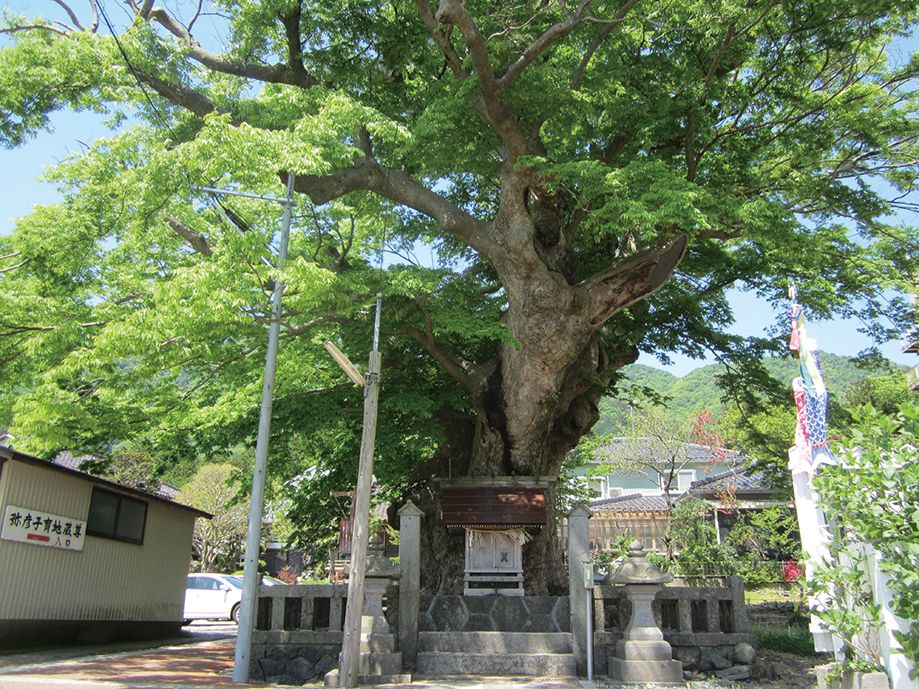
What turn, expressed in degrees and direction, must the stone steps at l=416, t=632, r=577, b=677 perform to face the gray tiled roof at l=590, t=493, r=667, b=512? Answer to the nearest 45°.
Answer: approximately 180°

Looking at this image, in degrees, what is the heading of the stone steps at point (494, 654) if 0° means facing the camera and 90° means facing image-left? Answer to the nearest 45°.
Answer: approximately 0°

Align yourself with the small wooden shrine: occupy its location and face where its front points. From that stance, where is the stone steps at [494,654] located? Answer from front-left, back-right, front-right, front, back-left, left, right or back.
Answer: front

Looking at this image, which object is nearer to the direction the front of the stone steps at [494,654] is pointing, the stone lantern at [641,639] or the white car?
the stone lantern

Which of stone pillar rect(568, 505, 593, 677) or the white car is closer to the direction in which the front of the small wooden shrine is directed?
the stone pillar

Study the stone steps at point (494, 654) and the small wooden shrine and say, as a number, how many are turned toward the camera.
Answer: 2

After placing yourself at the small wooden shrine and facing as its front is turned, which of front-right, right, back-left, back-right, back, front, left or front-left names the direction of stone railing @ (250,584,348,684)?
front-right

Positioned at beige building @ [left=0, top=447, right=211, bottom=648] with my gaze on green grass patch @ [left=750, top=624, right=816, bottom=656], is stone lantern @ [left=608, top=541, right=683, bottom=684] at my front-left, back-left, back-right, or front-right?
front-right

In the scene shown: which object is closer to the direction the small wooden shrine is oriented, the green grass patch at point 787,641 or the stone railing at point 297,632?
the stone railing

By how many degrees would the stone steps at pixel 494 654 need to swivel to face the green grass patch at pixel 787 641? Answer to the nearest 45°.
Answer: approximately 135° to its left

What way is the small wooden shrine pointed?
toward the camera

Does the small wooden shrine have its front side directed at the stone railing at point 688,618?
no

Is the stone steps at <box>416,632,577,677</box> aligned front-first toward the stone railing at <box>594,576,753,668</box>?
no

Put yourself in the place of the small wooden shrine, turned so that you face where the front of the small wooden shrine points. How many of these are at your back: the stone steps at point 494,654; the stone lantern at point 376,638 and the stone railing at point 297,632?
0

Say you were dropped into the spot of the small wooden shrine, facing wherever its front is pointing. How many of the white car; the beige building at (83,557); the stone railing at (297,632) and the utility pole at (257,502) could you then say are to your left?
0

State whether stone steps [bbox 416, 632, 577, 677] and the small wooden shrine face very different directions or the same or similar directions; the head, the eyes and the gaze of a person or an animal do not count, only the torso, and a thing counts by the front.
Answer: same or similar directions

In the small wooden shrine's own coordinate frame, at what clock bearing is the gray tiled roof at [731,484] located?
The gray tiled roof is roughly at 7 o'clock from the small wooden shrine.

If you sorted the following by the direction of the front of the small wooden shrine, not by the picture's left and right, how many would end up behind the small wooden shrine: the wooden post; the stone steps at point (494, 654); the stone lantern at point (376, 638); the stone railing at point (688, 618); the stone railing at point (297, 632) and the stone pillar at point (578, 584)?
0

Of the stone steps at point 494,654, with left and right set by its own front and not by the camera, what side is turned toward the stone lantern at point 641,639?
left

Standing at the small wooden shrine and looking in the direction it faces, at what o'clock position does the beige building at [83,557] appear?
The beige building is roughly at 3 o'clock from the small wooden shrine.
